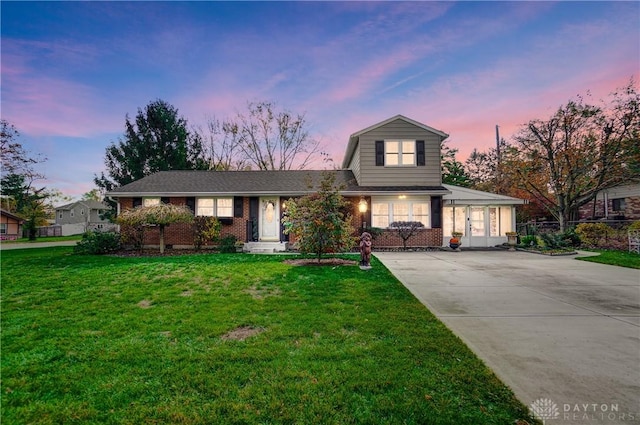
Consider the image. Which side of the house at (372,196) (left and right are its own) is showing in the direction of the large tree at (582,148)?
left

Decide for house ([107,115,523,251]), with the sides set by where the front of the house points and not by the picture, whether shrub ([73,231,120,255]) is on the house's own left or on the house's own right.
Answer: on the house's own right

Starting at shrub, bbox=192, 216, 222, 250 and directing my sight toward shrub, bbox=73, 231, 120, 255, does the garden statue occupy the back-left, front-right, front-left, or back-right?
back-left

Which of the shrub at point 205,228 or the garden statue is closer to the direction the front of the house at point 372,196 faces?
the garden statue

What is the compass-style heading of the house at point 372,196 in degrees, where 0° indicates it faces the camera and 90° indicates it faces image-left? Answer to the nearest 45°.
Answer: approximately 0°

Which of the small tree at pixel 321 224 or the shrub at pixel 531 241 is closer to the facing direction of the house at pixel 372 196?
the small tree

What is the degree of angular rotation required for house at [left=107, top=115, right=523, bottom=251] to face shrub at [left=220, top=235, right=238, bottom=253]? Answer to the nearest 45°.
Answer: approximately 90° to its right

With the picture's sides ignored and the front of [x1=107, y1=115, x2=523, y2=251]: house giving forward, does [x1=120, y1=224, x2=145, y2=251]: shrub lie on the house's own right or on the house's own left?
on the house's own right

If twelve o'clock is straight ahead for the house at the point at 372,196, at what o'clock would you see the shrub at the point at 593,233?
The shrub is roughly at 9 o'clock from the house.

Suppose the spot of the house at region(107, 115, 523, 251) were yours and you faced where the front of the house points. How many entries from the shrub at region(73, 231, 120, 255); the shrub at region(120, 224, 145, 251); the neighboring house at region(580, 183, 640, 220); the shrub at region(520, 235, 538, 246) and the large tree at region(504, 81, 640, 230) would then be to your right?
2

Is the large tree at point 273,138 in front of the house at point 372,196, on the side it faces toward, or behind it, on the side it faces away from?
behind

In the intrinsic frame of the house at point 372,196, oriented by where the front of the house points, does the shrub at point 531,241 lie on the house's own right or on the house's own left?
on the house's own left

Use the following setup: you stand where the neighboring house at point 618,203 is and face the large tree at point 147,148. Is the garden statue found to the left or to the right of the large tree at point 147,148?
left

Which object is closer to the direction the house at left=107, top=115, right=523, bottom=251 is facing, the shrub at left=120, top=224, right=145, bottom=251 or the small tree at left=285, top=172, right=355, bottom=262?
the small tree
